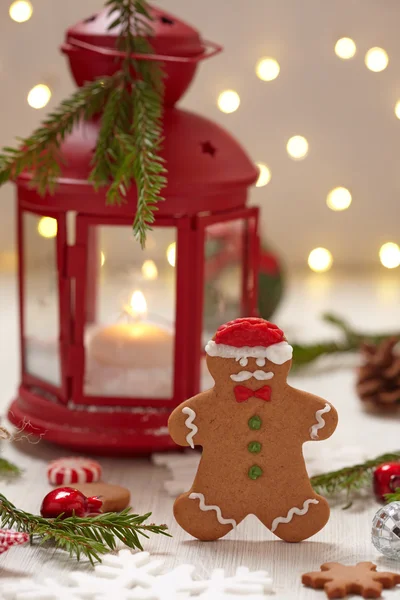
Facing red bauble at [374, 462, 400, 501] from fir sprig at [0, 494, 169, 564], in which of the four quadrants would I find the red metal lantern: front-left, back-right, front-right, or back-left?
front-left

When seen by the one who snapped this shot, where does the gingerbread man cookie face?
facing the viewer

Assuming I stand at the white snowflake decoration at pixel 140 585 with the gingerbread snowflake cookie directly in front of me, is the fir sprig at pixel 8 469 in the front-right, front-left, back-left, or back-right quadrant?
back-left

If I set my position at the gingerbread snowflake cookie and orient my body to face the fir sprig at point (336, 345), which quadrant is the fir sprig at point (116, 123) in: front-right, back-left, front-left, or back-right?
front-left

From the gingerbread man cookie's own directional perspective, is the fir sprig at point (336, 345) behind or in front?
behind
